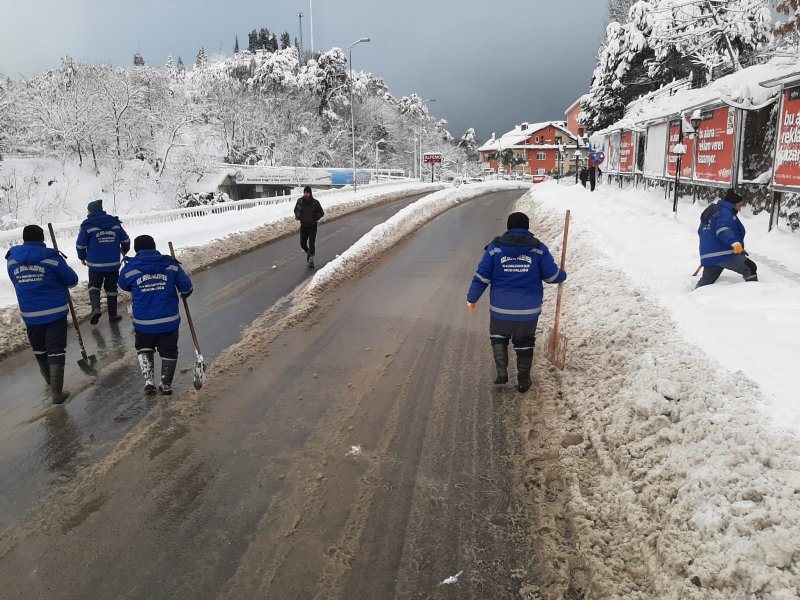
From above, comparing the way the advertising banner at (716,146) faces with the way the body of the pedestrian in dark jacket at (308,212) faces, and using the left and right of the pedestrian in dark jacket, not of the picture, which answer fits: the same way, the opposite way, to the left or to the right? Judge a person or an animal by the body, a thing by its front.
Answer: to the right

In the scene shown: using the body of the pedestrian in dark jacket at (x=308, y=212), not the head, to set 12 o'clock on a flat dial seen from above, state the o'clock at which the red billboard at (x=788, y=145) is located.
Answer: The red billboard is roughly at 10 o'clock from the pedestrian in dark jacket.

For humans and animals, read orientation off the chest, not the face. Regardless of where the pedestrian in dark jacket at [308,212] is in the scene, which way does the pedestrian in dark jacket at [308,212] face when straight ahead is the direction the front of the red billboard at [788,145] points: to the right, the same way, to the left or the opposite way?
to the left

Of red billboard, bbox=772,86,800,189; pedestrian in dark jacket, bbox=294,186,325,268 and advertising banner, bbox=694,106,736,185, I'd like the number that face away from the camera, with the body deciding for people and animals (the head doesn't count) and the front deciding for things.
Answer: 0

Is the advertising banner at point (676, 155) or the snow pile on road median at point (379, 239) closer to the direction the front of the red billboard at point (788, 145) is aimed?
the snow pile on road median

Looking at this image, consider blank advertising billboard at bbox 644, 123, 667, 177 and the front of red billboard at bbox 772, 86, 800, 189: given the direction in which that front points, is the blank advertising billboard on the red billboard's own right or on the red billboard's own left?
on the red billboard's own right

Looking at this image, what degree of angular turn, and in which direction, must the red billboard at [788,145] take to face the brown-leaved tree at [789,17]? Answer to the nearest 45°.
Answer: approximately 135° to its right

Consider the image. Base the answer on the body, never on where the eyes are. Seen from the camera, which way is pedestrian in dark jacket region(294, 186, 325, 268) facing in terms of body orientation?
toward the camera

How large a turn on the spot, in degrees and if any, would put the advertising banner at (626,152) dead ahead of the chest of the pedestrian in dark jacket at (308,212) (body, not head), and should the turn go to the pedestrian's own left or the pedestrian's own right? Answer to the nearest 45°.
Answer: approximately 135° to the pedestrian's own left

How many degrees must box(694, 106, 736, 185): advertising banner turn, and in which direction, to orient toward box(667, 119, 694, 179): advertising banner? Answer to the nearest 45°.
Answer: approximately 135° to its right

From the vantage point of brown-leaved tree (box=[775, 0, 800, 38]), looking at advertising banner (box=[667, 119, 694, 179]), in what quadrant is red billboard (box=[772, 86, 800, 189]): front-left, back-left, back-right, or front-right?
back-left

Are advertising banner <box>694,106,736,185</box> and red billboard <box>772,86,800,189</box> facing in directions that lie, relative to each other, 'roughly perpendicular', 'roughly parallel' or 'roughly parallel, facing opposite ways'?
roughly parallel

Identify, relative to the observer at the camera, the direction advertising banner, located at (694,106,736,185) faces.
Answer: facing the viewer and to the left of the viewer

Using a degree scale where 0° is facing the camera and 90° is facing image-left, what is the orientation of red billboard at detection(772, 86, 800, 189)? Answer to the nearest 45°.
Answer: approximately 45°
